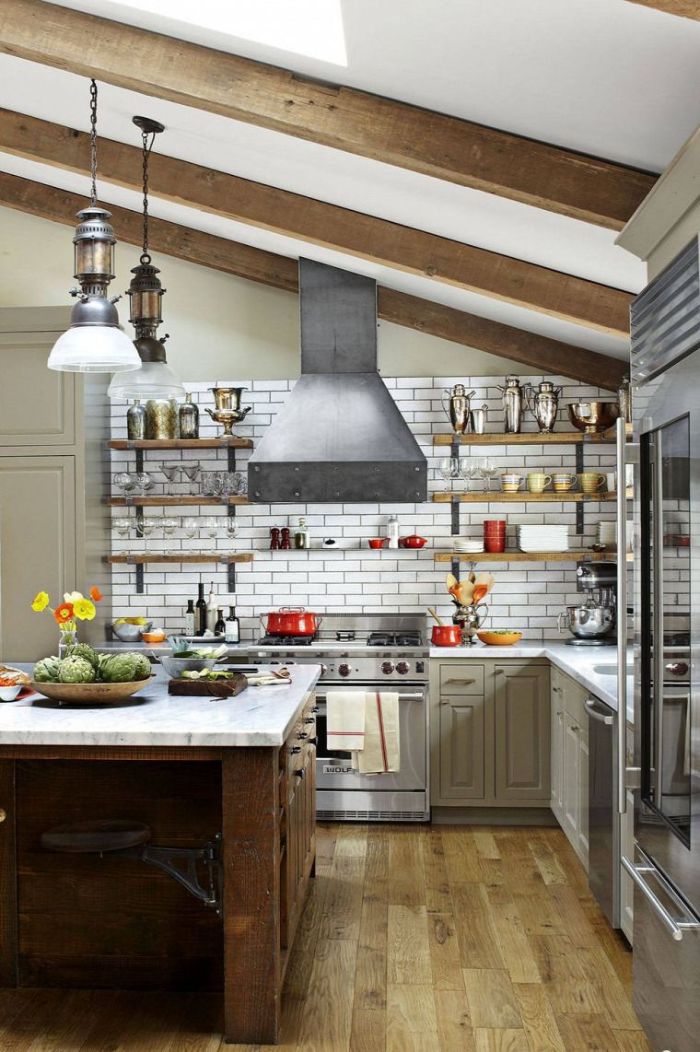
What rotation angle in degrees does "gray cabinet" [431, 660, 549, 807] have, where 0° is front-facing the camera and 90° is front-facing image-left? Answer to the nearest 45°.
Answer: approximately 0°

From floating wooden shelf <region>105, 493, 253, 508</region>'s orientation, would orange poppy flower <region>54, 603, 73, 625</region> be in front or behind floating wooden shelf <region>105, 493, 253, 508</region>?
in front

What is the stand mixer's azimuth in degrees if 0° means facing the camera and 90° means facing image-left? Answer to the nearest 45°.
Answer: approximately 45°

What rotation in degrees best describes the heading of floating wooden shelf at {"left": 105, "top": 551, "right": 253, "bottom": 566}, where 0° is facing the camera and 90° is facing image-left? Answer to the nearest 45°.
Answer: approximately 0°

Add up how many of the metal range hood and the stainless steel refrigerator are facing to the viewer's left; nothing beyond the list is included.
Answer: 1
